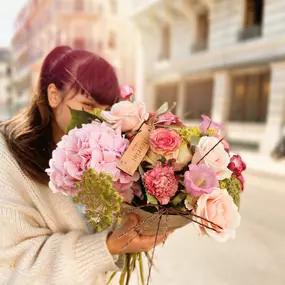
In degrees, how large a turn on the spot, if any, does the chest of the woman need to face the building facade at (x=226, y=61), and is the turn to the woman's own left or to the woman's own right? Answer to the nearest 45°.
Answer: approximately 45° to the woman's own left

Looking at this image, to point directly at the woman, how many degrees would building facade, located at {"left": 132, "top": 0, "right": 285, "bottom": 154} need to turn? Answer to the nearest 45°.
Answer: approximately 45° to its left

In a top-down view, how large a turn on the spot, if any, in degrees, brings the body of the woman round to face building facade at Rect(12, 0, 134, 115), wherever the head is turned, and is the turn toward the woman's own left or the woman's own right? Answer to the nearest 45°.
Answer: approximately 90° to the woman's own left

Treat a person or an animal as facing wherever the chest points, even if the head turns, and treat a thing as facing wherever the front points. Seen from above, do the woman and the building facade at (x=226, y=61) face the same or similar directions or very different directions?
very different directions

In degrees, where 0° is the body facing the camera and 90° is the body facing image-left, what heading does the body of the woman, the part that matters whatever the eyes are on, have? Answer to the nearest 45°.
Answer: approximately 270°
